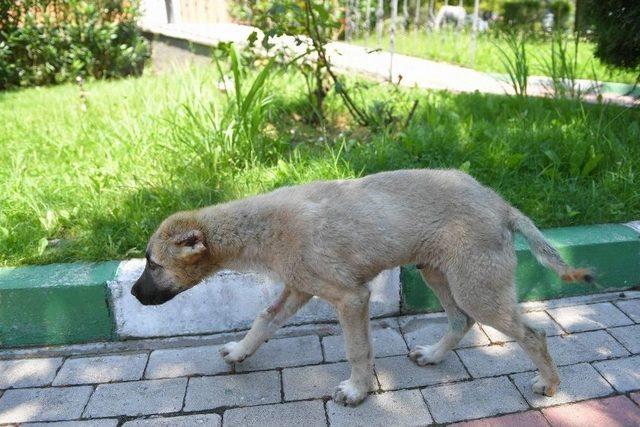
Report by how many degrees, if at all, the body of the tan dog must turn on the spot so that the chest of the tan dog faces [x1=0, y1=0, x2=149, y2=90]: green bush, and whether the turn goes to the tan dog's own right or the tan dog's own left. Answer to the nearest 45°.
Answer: approximately 45° to the tan dog's own right

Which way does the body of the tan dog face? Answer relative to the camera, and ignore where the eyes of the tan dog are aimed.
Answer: to the viewer's left

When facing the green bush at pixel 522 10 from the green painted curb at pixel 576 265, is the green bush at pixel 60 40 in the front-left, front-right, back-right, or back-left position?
front-left

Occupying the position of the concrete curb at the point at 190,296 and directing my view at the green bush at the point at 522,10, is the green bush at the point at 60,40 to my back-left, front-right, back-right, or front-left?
front-left

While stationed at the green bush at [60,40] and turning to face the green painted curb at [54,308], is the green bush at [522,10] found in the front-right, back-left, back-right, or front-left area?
back-left

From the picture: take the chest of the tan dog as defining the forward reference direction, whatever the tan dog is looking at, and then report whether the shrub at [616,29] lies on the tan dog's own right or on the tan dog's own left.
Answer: on the tan dog's own right

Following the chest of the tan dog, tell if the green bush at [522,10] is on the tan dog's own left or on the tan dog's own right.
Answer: on the tan dog's own right

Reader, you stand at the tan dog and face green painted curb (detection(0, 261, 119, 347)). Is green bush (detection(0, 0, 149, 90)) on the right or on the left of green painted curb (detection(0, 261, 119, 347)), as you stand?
right

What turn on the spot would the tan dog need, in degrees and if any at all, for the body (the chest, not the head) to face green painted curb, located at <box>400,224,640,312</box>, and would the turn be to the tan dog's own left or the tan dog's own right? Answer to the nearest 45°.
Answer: approximately 135° to the tan dog's own right

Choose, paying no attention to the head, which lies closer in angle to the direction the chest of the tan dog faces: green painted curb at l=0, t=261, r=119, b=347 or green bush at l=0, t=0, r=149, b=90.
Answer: the green painted curb
